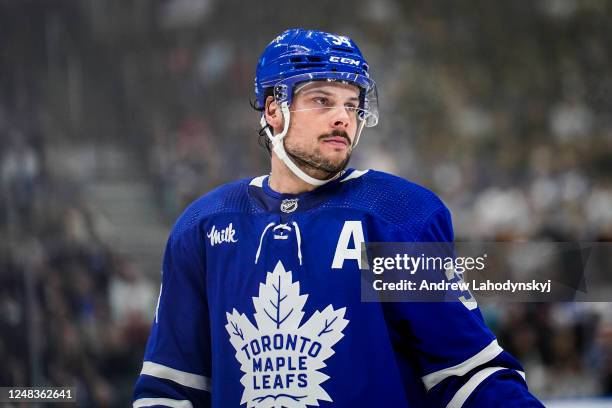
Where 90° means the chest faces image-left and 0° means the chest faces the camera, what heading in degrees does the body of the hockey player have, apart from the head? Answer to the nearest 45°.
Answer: approximately 0°
